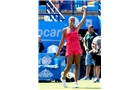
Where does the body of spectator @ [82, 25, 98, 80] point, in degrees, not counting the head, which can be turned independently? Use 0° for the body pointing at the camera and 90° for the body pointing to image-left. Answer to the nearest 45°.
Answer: approximately 45°

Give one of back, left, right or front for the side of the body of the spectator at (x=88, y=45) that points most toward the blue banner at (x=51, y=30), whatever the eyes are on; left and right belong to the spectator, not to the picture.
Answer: right

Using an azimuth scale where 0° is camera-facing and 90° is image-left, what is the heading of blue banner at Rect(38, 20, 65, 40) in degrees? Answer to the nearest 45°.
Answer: approximately 0°

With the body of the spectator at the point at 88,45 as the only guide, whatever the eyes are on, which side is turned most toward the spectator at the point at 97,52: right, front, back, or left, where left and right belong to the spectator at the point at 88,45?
left
